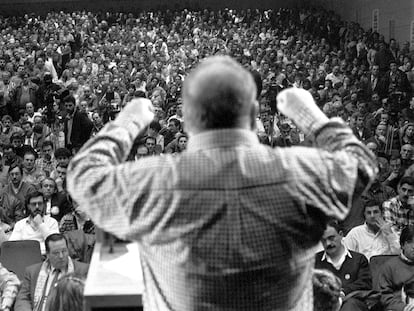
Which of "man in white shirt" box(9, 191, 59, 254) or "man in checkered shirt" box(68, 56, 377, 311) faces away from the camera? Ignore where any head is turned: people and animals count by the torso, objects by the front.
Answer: the man in checkered shirt

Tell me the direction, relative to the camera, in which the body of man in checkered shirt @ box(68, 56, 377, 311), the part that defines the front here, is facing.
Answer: away from the camera

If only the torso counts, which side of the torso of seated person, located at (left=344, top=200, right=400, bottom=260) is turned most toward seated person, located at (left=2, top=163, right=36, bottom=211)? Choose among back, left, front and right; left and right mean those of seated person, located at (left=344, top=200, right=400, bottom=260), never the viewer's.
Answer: right

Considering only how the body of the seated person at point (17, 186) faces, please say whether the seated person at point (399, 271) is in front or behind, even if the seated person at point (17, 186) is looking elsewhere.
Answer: in front

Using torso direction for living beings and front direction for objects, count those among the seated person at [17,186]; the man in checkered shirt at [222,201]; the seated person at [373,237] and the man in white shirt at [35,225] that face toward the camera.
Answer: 3

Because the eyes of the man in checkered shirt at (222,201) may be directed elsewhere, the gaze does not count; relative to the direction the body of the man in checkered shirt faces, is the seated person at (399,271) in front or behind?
in front

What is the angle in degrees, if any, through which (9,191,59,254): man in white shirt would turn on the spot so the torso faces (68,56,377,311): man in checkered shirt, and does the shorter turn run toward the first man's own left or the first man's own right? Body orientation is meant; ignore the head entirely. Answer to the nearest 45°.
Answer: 0° — they already face them

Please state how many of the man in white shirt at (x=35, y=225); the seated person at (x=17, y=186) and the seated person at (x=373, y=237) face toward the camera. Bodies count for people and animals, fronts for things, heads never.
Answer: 3

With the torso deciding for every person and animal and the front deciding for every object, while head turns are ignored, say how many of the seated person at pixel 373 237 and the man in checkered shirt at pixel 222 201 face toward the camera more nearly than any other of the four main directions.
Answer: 1
